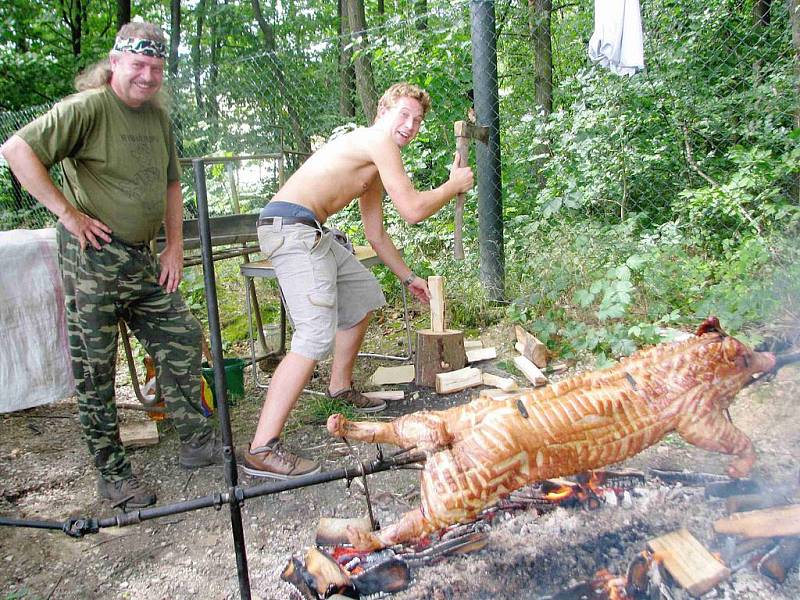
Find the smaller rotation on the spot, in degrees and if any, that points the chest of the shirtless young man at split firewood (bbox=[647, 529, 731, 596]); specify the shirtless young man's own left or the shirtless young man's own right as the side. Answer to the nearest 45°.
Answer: approximately 45° to the shirtless young man's own right

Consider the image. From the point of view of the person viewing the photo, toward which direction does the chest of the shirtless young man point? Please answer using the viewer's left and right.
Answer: facing to the right of the viewer

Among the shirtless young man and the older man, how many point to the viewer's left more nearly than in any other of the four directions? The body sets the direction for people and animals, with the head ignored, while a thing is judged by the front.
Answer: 0

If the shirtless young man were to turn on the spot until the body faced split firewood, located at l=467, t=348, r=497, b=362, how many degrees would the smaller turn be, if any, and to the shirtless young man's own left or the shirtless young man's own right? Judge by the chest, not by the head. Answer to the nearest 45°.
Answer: approximately 45° to the shirtless young man's own left

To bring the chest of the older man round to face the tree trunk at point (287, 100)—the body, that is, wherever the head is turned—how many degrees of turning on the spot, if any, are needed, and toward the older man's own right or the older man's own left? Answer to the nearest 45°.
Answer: approximately 90° to the older man's own left

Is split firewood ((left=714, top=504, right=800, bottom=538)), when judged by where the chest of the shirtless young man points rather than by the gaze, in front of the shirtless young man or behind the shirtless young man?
in front

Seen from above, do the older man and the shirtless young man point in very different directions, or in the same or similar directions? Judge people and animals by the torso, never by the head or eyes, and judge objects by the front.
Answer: same or similar directions

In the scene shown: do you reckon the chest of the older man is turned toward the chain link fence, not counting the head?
no

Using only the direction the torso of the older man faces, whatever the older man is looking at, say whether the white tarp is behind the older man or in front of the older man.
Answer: behind

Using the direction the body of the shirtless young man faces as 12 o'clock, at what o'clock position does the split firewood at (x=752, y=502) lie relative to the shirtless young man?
The split firewood is roughly at 1 o'clock from the shirtless young man.

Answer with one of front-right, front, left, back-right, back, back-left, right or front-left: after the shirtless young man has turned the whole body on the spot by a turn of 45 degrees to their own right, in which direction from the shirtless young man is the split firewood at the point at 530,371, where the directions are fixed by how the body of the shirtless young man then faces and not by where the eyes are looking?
left
